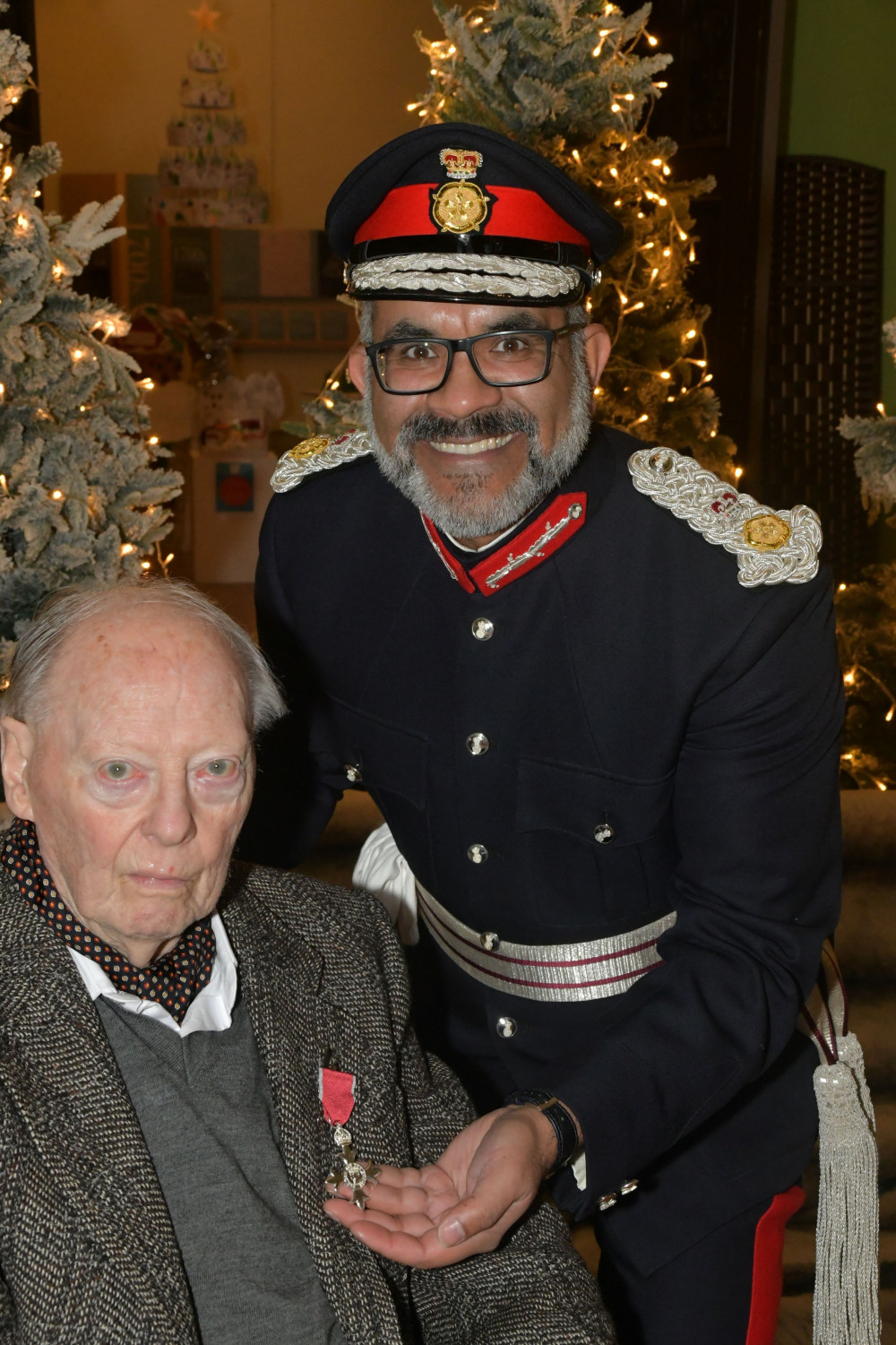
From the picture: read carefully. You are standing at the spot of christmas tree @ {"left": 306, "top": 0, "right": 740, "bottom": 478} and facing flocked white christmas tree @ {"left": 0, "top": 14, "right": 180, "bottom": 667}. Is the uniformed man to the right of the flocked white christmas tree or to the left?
left

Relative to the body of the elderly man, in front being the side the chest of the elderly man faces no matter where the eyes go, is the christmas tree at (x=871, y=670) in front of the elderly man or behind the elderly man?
behind

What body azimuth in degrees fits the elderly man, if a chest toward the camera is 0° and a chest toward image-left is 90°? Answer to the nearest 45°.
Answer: approximately 0°

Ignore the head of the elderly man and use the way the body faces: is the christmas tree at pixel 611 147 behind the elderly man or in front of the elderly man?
behind

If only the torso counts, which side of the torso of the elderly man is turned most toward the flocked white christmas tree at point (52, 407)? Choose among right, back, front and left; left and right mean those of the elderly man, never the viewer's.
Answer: back

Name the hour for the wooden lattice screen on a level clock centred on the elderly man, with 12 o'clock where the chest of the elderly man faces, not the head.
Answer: The wooden lattice screen is roughly at 7 o'clock from the elderly man.
